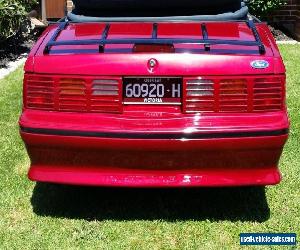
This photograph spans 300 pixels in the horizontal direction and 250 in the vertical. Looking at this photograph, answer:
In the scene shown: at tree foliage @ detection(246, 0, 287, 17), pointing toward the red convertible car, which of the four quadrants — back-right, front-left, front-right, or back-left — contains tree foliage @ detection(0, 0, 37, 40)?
front-right

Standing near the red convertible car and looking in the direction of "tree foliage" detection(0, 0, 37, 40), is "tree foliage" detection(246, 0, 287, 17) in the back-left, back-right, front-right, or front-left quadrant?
front-right

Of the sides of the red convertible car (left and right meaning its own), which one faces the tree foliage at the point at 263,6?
front

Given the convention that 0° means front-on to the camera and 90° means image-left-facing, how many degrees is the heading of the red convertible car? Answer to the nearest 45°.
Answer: approximately 180°

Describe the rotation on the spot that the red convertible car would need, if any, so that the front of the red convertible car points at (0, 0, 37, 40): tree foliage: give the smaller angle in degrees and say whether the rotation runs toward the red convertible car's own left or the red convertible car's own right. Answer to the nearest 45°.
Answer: approximately 45° to the red convertible car's own left
